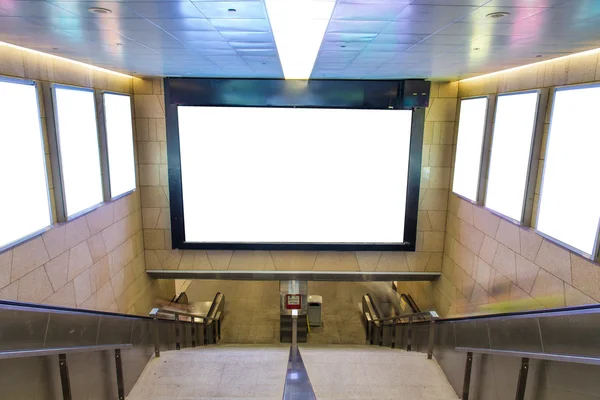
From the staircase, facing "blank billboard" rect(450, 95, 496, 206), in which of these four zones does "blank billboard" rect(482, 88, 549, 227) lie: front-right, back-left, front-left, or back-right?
front-right

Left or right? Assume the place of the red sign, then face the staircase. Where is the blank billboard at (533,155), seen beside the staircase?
left

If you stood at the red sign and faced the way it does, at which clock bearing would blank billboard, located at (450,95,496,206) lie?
The blank billboard is roughly at 10 o'clock from the red sign.

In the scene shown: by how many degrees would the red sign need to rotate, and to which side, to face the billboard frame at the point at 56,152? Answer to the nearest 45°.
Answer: approximately 45° to its right

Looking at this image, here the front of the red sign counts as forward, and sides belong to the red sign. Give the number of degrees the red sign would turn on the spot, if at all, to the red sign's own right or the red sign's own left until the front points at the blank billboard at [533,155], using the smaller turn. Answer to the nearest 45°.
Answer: approximately 45° to the red sign's own left

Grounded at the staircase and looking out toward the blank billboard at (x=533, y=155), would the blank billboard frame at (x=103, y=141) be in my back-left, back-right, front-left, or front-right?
back-left

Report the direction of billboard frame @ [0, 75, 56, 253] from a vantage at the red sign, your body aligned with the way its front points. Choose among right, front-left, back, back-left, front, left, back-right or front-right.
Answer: front-right

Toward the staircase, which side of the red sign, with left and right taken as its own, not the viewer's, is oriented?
front

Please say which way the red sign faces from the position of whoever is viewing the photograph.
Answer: facing the viewer

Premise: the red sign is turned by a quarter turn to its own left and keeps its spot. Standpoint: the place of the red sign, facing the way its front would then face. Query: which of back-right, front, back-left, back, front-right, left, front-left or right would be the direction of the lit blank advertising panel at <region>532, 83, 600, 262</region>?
front-right

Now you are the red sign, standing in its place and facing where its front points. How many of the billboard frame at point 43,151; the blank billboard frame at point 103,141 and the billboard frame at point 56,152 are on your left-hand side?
0

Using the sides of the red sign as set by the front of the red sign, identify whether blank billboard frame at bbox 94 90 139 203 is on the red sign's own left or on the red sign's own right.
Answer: on the red sign's own right

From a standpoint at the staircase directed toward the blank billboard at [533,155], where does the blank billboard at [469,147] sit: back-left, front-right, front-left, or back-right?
front-left
